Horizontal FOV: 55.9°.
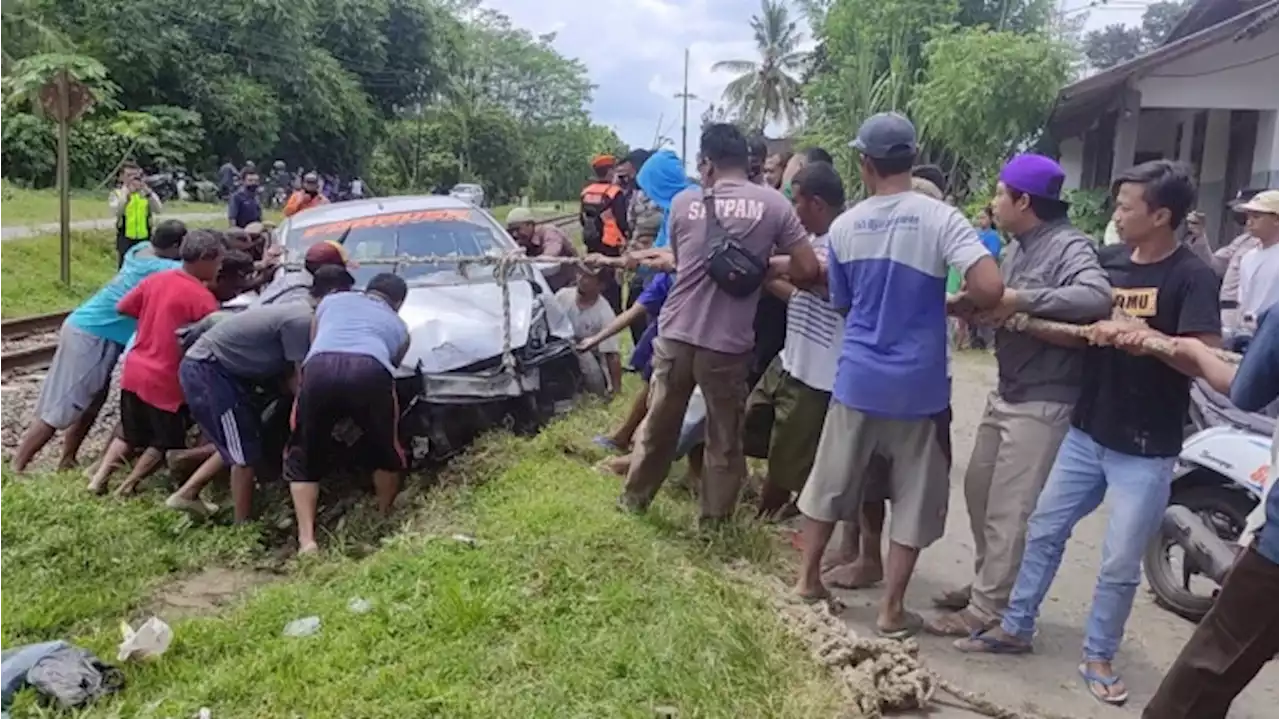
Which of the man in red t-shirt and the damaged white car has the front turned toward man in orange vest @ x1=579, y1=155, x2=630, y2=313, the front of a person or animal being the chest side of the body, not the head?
the man in red t-shirt

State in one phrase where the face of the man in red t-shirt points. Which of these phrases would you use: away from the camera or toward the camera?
away from the camera

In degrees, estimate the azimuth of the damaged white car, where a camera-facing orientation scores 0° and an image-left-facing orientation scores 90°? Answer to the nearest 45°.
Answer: approximately 315°

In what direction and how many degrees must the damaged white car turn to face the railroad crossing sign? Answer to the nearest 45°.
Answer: approximately 180°

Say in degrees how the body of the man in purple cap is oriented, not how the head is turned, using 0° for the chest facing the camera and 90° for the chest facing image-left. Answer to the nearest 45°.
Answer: approximately 90°

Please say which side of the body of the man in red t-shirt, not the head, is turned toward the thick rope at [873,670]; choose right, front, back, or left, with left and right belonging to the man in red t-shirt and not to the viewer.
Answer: right

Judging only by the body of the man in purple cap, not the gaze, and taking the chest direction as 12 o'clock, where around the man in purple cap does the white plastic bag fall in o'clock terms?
The white plastic bag is roughly at 11 o'clock from the man in purple cap.

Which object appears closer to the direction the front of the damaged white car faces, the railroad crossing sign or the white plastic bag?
the white plastic bag

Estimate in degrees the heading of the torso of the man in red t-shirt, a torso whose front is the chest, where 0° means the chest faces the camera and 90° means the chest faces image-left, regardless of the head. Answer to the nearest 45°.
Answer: approximately 225°

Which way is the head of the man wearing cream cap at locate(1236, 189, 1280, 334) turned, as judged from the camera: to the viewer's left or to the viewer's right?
to the viewer's left
